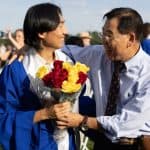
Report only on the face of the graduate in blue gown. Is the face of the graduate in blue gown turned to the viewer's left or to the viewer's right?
to the viewer's right

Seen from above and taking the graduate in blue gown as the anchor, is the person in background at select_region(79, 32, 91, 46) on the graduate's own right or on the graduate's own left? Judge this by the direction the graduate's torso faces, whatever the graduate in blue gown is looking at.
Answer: on the graduate's own left

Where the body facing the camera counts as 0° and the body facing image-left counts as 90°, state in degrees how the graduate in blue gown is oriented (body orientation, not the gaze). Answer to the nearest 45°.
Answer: approximately 315°
